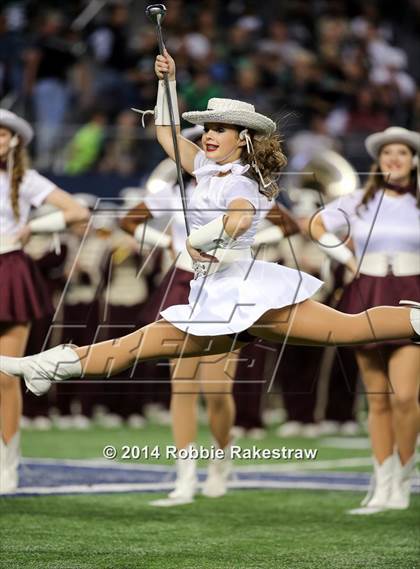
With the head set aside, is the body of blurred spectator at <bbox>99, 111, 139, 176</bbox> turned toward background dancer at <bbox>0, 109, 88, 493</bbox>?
yes

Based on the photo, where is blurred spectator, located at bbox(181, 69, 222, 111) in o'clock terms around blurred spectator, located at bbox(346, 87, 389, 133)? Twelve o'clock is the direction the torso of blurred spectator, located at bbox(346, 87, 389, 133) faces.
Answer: blurred spectator, located at bbox(181, 69, 222, 111) is roughly at 2 o'clock from blurred spectator, located at bbox(346, 87, 389, 133).

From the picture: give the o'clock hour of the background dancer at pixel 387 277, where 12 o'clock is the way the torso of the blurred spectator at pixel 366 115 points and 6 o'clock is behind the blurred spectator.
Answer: The background dancer is roughly at 12 o'clock from the blurred spectator.

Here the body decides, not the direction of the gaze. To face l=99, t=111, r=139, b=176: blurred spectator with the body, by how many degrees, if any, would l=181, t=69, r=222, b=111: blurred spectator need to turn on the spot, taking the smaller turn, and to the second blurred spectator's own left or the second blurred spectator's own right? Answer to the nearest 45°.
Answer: approximately 90° to the second blurred spectator's own right

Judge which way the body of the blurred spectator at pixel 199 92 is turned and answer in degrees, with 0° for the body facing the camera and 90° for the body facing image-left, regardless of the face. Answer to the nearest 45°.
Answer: approximately 0°

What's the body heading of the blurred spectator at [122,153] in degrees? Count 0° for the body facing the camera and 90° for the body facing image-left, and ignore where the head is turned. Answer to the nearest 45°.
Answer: approximately 0°

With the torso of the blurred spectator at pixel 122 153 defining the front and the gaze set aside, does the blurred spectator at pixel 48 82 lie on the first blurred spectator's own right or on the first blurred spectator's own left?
on the first blurred spectator's own right

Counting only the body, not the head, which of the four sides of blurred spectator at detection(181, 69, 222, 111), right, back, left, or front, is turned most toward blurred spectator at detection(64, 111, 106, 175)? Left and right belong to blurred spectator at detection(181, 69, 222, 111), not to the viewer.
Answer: right
